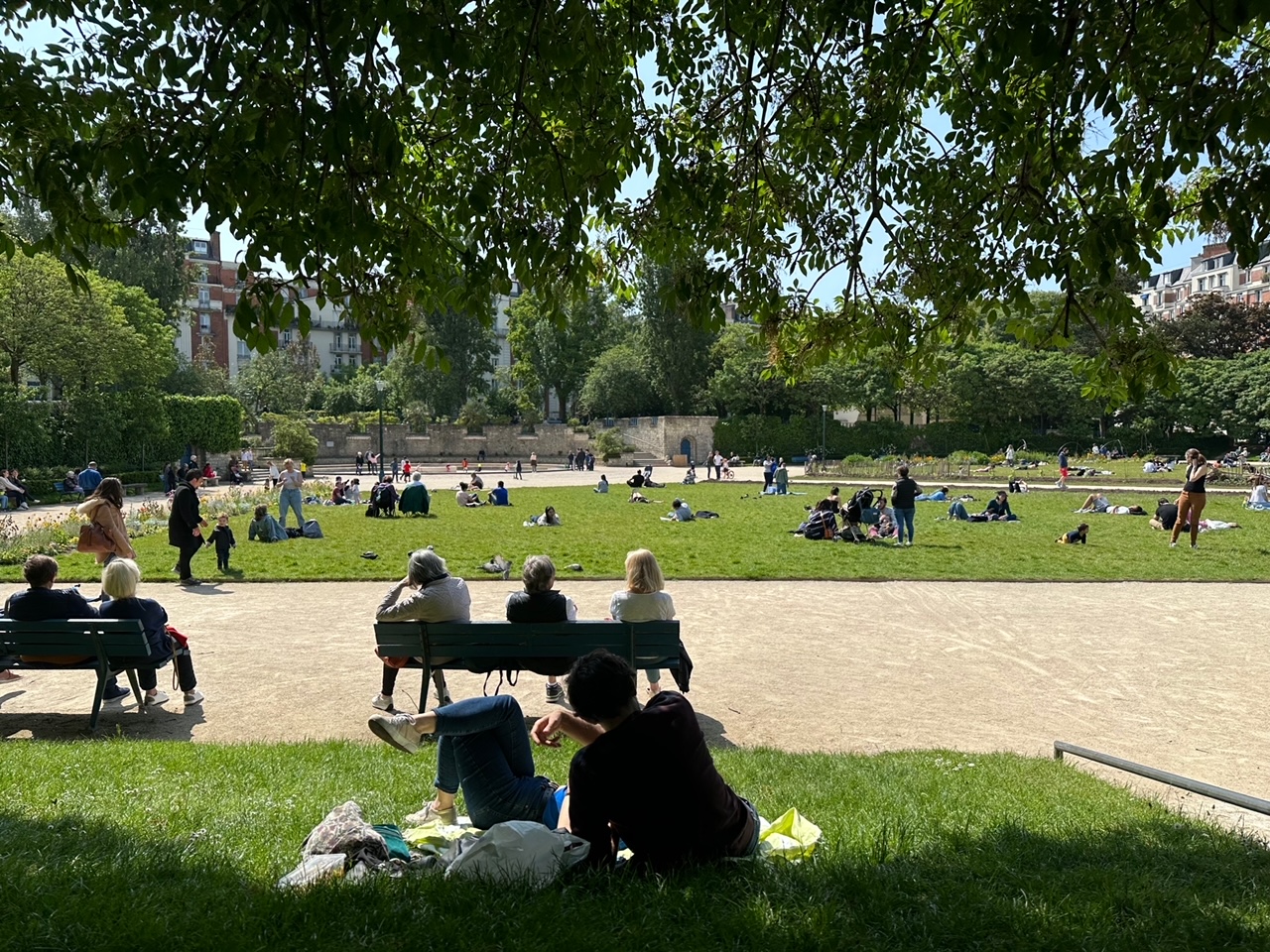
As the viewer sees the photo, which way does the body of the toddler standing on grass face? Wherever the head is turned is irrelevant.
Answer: toward the camera

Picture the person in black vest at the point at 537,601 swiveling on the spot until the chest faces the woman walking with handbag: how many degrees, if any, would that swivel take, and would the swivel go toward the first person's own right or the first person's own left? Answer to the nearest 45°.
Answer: approximately 45° to the first person's own left

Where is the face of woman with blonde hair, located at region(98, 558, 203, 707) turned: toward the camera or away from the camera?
away from the camera

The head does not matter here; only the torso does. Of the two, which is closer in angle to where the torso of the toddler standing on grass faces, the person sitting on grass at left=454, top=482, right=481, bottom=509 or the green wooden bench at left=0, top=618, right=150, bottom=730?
the green wooden bench

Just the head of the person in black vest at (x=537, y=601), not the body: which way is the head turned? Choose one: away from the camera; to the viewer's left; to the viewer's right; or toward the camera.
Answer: away from the camera

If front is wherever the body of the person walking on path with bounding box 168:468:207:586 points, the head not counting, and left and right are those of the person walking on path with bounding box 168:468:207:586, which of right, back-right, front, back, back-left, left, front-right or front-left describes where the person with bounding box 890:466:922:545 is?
front

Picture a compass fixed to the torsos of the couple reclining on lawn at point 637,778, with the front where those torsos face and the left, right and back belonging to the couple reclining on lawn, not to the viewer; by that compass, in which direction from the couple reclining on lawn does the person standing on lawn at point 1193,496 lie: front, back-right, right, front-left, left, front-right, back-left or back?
right

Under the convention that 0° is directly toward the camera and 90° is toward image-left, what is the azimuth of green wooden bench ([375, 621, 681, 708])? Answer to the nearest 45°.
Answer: approximately 180°

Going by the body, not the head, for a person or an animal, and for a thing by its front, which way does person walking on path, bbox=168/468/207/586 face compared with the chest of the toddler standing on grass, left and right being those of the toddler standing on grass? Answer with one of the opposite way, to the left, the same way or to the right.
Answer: to the left

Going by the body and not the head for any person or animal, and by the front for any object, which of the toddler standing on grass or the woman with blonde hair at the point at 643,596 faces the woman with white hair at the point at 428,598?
the toddler standing on grass

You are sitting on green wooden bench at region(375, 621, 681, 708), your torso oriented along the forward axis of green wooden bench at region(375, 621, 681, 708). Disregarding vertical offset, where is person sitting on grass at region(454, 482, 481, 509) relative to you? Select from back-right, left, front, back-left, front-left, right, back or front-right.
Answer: front

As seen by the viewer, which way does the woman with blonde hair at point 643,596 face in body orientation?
away from the camera

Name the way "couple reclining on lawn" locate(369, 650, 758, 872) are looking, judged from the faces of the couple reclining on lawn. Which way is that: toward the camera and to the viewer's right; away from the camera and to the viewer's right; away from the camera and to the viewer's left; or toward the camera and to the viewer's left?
away from the camera and to the viewer's left

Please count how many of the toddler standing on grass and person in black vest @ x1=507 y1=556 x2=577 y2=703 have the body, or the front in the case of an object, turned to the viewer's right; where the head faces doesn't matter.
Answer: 0

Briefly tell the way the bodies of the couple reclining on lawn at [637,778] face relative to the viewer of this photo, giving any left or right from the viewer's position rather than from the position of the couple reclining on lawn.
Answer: facing away from the viewer and to the left of the viewer

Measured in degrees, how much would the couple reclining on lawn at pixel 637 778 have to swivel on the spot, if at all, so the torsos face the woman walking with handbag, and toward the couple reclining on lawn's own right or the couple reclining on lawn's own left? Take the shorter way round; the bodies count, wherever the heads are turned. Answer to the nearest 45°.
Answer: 0° — they already face them

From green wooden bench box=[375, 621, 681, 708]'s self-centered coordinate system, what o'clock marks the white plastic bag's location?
The white plastic bag is roughly at 6 o'clock from the green wooden bench.

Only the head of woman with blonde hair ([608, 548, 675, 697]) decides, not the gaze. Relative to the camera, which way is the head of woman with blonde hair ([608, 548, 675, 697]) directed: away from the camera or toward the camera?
away from the camera

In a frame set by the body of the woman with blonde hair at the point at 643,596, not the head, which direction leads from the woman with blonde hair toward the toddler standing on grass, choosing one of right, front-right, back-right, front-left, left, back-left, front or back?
front-left

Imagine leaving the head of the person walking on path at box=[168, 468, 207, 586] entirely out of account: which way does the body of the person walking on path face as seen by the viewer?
to the viewer's right
